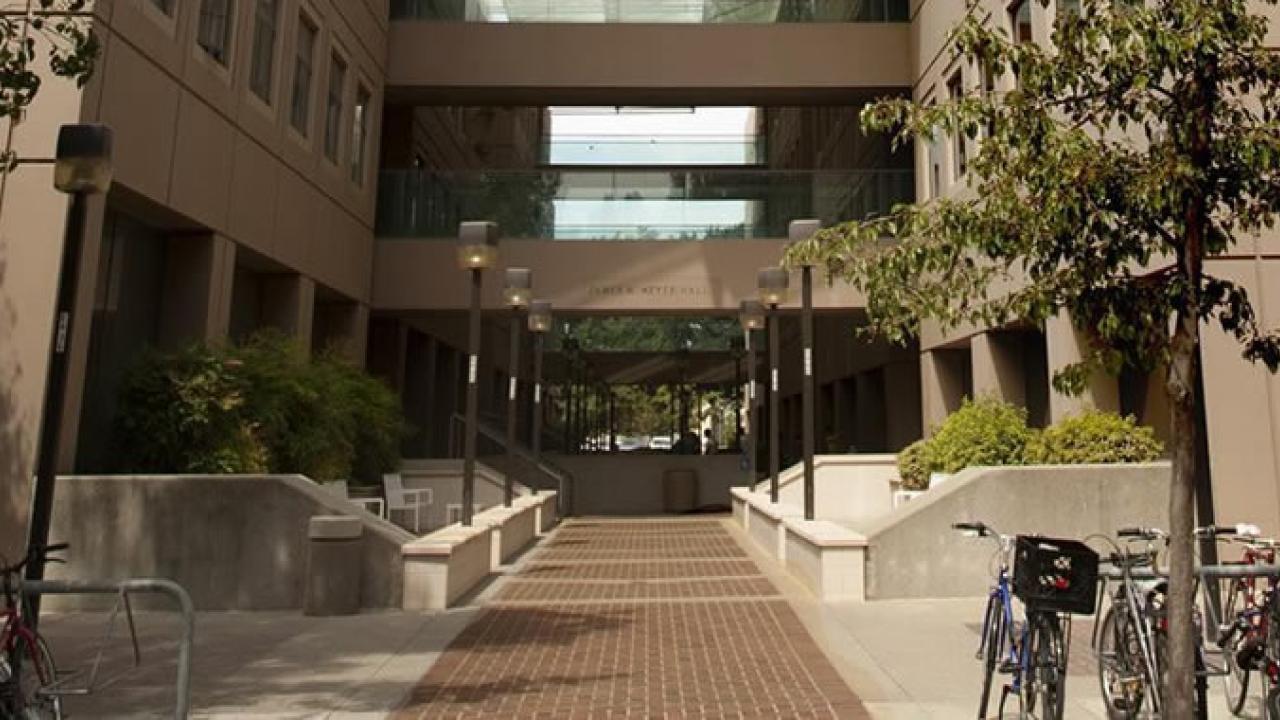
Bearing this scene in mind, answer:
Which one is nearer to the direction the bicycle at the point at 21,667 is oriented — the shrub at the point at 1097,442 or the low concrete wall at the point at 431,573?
the shrub

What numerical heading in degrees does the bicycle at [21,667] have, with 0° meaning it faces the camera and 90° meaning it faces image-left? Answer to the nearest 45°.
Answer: approximately 315°

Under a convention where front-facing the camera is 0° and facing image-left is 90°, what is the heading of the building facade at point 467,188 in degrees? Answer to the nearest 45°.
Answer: approximately 0°

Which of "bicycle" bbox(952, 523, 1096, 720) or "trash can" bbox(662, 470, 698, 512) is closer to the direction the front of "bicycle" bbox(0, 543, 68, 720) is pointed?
the bicycle

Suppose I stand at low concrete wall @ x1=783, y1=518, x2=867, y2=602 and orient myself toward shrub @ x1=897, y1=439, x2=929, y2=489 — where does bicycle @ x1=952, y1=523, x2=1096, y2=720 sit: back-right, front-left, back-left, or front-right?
back-right

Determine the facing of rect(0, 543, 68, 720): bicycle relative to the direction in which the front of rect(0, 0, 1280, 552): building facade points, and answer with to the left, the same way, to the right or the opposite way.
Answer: to the left

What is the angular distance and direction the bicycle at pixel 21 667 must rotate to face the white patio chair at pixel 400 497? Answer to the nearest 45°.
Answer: approximately 90° to its left
